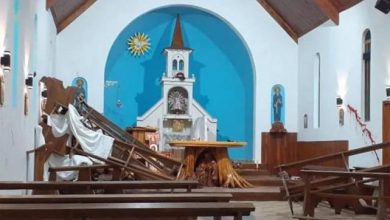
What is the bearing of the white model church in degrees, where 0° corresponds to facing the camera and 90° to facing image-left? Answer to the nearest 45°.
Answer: approximately 0°

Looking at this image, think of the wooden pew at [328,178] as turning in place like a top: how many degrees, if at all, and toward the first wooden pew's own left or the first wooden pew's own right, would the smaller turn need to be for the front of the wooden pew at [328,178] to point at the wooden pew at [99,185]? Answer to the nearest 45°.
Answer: approximately 90° to the first wooden pew's own left

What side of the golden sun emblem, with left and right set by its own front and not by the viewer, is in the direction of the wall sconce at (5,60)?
front

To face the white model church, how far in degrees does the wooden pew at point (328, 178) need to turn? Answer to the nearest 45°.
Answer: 0° — it already faces it

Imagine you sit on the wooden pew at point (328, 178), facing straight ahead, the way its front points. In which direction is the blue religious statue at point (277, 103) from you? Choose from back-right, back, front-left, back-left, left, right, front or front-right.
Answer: front-right

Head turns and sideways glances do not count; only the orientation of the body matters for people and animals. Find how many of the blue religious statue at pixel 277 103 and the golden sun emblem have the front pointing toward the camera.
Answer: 2

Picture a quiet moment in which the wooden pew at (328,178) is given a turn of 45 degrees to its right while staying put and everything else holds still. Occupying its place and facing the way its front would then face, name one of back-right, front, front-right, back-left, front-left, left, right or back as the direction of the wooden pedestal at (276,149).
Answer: front

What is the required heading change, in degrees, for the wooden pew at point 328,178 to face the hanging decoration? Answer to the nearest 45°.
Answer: approximately 45° to its right

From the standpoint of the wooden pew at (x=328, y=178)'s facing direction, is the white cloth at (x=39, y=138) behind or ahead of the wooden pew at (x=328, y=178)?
ahead

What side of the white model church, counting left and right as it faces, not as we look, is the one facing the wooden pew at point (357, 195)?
front

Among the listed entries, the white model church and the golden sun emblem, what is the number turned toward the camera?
2

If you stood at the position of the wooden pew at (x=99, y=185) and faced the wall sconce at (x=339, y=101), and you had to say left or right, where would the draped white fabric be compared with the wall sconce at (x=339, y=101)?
left

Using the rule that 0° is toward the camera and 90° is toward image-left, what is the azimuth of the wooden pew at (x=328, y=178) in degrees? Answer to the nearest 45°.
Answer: approximately 135°

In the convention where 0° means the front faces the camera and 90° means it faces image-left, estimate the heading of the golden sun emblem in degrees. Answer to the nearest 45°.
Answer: approximately 0°
